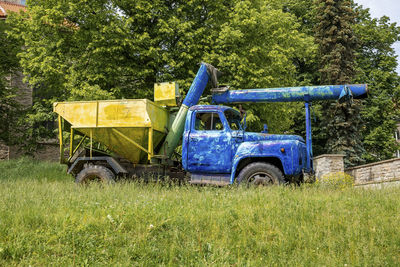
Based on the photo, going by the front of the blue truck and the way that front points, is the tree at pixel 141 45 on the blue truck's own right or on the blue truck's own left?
on the blue truck's own left

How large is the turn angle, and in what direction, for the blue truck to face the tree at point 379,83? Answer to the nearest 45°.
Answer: approximately 45° to its left

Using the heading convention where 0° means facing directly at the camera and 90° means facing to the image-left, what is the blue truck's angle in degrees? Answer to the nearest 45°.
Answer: approximately 270°

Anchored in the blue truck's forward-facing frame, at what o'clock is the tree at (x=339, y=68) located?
The tree is roughly at 10 o'clock from the blue truck.

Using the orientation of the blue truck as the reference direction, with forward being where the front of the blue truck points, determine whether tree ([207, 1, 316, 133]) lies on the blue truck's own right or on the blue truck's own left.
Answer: on the blue truck's own left
